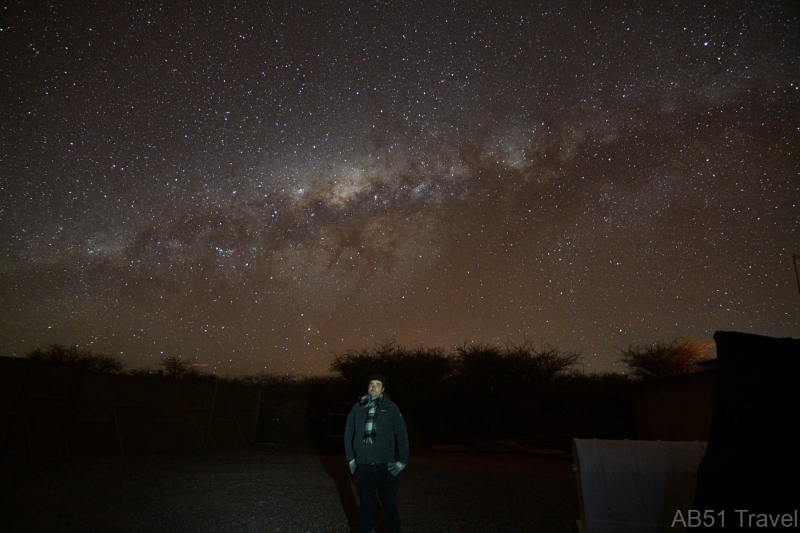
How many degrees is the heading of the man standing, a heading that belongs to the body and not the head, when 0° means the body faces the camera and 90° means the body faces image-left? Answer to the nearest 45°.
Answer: approximately 0°

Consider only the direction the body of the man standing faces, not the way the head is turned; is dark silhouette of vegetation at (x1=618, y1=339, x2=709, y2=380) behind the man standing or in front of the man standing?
behind
